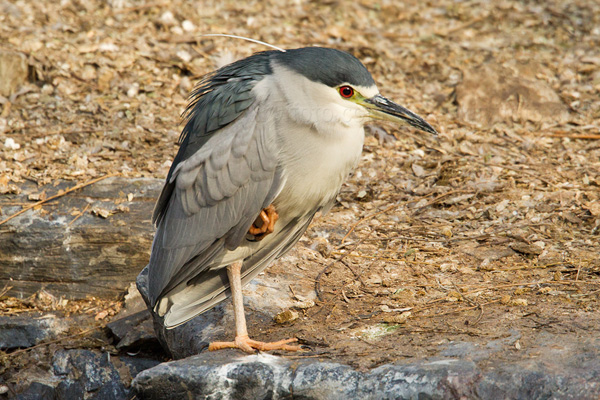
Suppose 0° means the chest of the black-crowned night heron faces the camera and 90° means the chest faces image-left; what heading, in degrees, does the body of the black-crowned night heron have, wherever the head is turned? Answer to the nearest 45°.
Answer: approximately 270°

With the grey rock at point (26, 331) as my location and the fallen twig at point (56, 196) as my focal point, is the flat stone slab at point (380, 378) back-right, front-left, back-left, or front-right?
back-right

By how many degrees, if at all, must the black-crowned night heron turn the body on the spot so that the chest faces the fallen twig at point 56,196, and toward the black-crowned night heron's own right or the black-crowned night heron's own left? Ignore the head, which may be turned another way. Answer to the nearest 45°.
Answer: approximately 135° to the black-crowned night heron's own left
